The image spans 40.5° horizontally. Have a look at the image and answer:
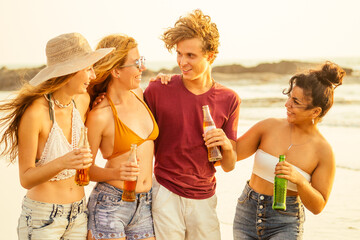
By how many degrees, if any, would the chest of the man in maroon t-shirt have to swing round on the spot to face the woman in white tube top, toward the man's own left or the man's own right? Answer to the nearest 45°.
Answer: approximately 90° to the man's own left

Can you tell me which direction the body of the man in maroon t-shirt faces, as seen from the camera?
toward the camera

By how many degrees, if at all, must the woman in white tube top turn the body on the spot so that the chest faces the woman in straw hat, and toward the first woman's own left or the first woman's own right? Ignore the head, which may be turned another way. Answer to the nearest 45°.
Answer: approximately 45° to the first woman's own right

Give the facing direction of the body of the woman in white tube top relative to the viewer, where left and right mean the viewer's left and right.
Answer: facing the viewer and to the left of the viewer

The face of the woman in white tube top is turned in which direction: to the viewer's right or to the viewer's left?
to the viewer's left

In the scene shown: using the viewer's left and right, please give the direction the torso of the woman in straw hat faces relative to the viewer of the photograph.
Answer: facing the viewer and to the right of the viewer

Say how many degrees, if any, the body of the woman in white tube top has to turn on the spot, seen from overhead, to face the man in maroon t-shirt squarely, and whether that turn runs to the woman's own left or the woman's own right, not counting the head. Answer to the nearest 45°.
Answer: approximately 45° to the woman's own right

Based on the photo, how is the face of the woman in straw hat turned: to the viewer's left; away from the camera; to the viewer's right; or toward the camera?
to the viewer's right

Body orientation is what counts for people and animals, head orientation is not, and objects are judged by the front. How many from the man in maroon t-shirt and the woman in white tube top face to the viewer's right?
0

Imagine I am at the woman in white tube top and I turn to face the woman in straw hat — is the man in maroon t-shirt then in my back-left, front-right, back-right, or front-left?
front-right
